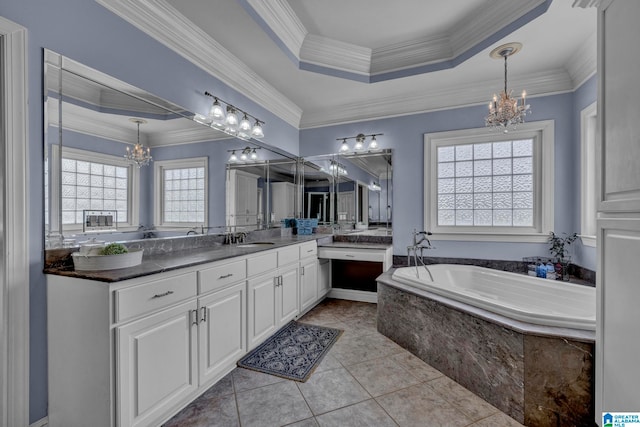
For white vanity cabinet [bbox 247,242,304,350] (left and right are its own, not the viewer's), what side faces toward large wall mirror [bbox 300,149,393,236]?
left

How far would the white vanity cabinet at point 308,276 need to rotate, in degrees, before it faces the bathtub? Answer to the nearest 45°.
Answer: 0° — it already faces it

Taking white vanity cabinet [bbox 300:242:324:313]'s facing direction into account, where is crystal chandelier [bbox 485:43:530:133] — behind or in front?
in front

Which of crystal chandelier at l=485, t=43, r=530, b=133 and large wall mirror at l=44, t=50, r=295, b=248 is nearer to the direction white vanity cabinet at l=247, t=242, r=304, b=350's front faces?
the crystal chandelier

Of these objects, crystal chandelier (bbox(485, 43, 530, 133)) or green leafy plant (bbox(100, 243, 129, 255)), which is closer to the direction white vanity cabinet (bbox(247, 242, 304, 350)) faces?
the crystal chandelier

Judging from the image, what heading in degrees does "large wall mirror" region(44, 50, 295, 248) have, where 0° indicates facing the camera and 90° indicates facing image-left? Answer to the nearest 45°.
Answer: approximately 315°

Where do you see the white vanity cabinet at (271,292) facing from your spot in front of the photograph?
facing the viewer and to the right of the viewer

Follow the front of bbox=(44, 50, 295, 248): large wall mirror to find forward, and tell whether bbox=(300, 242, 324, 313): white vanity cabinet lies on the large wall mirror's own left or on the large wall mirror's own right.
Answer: on the large wall mirror's own left

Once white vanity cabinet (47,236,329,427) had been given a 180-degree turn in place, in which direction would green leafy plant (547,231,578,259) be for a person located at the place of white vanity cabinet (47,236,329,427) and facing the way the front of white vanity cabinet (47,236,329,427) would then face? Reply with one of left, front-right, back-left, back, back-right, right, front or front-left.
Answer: back-right

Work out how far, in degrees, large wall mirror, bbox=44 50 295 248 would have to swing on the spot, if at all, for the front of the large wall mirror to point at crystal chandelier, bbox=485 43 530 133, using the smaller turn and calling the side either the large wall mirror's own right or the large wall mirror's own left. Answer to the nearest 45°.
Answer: approximately 45° to the large wall mirror's own left

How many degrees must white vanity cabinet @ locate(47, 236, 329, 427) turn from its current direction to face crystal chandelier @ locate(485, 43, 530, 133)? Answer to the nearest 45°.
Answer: approximately 45° to its left

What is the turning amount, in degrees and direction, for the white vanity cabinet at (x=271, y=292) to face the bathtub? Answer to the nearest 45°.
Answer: approximately 45° to its left
